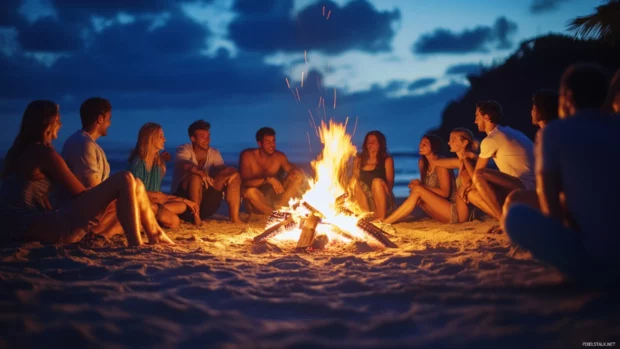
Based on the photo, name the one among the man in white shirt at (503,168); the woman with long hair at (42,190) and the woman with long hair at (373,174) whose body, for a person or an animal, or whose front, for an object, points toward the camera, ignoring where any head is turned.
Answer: the woman with long hair at (373,174)

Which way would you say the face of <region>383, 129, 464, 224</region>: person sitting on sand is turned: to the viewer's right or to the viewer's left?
to the viewer's left

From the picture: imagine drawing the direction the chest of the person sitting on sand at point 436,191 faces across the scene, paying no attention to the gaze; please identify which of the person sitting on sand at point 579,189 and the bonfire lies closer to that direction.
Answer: the bonfire

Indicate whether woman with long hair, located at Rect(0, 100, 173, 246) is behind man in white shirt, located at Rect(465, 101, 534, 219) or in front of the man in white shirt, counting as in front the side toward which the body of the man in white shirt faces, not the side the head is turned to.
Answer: in front

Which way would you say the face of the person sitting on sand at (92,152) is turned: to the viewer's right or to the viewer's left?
to the viewer's right

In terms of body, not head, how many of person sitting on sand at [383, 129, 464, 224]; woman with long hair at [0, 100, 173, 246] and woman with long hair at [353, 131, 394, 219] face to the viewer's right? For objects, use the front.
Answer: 1

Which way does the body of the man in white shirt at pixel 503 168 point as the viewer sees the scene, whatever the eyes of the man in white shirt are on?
to the viewer's left

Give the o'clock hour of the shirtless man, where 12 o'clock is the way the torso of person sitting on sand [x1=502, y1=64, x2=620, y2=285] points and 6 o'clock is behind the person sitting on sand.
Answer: The shirtless man is roughly at 12 o'clock from the person sitting on sand.

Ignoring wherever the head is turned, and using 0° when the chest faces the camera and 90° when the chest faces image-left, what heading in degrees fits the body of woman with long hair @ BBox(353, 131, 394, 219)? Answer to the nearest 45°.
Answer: approximately 0°

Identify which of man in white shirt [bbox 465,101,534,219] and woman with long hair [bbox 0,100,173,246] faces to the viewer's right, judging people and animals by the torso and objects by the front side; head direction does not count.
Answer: the woman with long hair

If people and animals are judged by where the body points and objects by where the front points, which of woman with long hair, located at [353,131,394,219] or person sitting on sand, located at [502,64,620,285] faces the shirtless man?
the person sitting on sand

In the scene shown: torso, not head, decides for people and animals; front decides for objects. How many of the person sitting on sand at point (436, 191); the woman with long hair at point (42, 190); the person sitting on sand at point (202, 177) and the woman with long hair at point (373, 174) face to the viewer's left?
1

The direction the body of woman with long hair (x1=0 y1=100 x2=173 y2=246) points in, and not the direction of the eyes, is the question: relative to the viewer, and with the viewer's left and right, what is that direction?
facing to the right of the viewer

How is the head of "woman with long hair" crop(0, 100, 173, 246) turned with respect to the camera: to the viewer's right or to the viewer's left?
to the viewer's right
